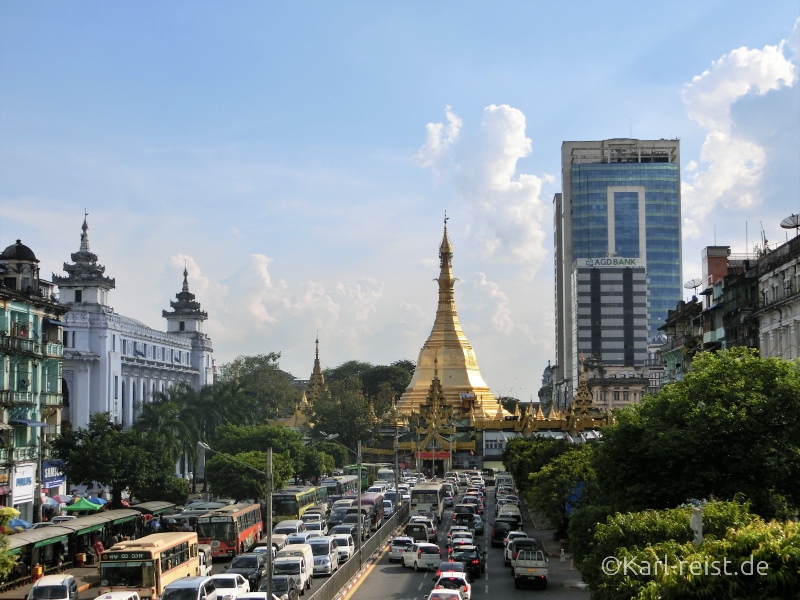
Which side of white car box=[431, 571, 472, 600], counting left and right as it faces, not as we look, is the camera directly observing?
back

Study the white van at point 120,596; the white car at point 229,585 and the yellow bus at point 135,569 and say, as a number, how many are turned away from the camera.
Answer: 0

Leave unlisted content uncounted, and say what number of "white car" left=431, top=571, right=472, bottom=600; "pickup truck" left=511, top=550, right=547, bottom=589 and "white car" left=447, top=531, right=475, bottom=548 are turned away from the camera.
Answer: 3

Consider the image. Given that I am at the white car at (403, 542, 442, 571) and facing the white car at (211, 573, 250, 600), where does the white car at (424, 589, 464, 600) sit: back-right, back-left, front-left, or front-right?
front-left

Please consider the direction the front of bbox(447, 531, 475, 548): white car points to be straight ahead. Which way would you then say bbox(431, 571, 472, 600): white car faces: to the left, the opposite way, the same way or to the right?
the same way

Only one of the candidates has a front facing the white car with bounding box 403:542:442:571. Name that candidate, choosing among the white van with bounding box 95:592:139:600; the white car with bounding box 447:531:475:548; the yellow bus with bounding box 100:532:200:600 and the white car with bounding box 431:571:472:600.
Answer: the white car with bounding box 431:571:472:600

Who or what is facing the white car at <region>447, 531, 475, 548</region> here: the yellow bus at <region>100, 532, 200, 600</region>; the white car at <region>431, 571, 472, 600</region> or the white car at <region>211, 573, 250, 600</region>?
the white car at <region>431, 571, 472, 600</region>

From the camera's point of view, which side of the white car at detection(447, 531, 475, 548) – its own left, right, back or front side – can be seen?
back

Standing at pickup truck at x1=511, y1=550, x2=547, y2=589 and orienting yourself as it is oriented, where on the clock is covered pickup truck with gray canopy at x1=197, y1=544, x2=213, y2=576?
The covered pickup truck with gray canopy is roughly at 9 o'clock from the pickup truck.

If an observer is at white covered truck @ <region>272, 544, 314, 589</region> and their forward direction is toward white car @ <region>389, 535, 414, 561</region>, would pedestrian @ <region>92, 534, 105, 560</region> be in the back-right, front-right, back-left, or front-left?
front-left

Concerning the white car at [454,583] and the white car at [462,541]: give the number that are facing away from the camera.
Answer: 2

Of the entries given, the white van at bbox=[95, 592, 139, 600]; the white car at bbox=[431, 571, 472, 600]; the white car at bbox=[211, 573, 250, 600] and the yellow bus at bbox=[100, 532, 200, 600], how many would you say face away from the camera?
1

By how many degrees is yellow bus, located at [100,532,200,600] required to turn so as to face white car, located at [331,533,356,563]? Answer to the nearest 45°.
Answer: approximately 180°

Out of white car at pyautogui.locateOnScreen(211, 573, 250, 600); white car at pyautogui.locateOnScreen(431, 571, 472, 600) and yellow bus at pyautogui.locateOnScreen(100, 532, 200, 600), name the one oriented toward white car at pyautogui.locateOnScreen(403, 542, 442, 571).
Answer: white car at pyautogui.locateOnScreen(431, 571, 472, 600)

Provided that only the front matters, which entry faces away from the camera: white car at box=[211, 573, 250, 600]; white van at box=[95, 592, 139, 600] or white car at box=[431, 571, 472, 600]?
white car at box=[431, 571, 472, 600]

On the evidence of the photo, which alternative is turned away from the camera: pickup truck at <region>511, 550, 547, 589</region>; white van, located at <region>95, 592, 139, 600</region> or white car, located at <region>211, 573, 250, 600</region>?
the pickup truck

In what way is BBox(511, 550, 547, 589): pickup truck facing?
away from the camera
